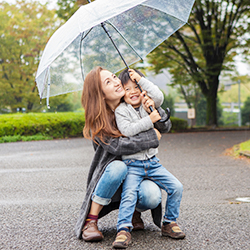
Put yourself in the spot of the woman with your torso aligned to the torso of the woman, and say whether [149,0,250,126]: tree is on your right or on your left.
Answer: on your left

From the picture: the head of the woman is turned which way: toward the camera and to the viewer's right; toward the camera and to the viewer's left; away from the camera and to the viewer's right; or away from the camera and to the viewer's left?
toward the camera and to the viewer's right

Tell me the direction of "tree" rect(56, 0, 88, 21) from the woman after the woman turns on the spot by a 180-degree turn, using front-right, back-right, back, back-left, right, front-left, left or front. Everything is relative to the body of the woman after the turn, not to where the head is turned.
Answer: front-right

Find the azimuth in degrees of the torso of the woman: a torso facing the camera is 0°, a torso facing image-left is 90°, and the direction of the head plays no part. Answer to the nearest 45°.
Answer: approximately 315°

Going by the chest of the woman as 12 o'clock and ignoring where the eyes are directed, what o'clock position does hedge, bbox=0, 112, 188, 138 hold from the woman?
The hedge is roughly at 7 o'clock from the woman.

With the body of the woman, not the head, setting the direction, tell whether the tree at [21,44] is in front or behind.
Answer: behind
